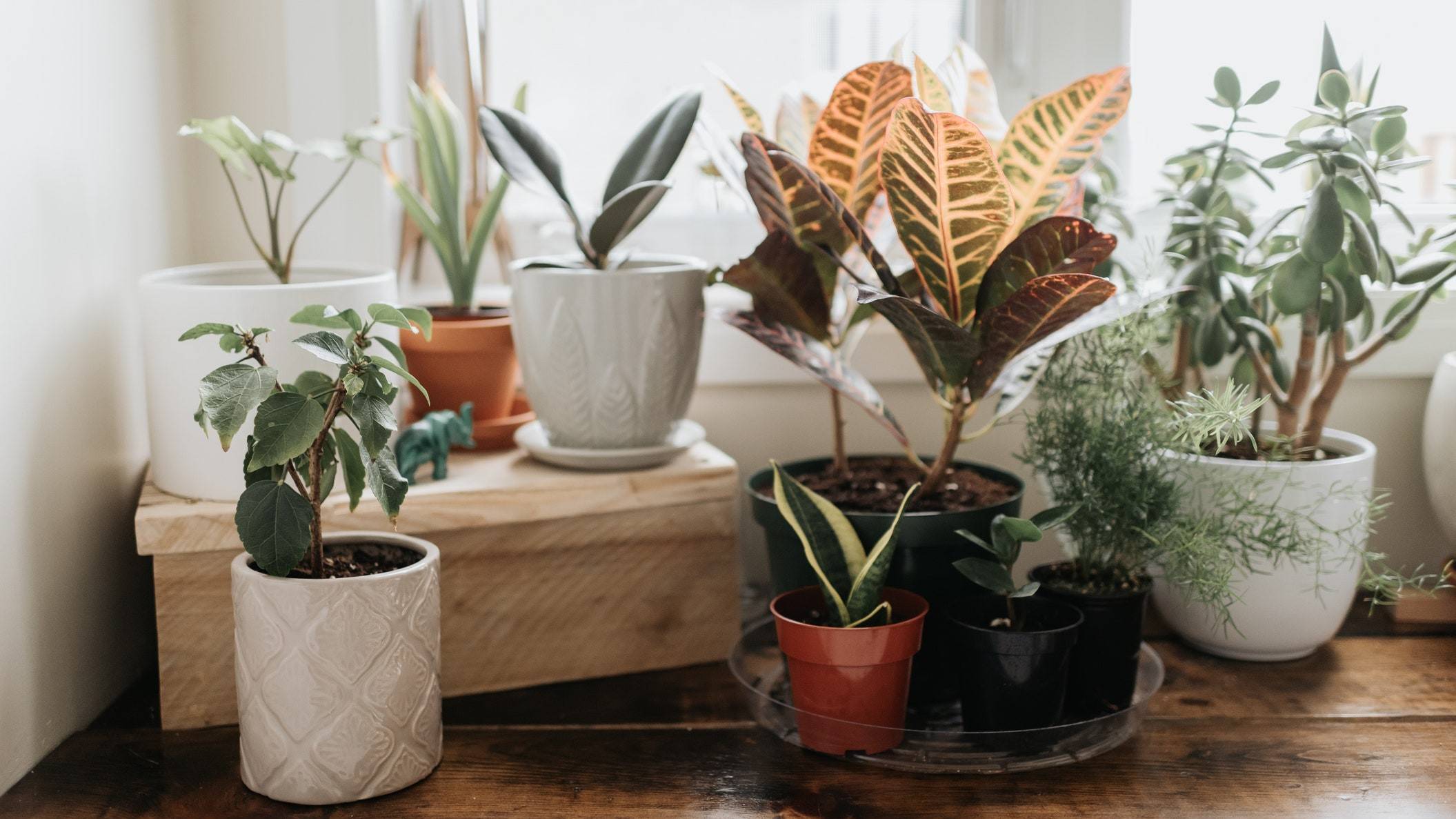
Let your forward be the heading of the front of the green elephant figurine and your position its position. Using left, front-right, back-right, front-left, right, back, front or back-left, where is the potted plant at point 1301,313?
front

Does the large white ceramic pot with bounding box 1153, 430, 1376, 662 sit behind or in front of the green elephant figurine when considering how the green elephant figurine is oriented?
in front

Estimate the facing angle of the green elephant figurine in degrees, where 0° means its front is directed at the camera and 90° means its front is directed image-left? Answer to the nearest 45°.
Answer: approximately 270°
